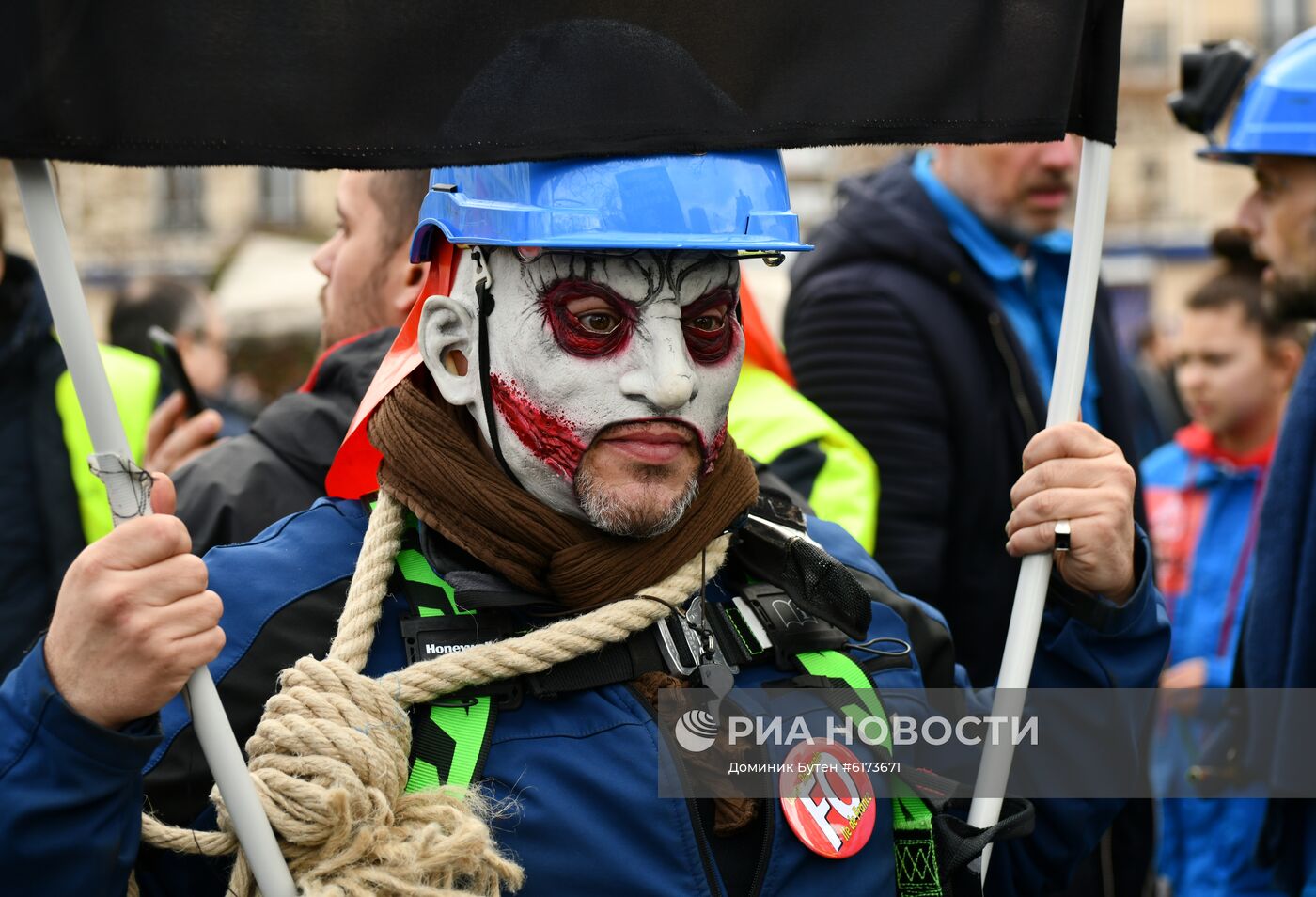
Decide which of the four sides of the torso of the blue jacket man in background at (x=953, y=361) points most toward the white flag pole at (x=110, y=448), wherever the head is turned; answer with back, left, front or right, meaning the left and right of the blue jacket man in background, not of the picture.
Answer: right

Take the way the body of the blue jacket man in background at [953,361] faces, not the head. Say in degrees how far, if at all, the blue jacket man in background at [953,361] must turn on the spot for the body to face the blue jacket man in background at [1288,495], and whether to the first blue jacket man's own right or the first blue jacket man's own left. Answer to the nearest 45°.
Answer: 0° — they already face them

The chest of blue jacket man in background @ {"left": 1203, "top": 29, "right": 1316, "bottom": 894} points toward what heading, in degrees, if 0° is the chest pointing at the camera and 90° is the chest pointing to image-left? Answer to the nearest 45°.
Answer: approximately 90°

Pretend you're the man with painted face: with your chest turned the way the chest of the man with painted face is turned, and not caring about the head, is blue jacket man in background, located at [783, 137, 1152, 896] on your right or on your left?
on your left

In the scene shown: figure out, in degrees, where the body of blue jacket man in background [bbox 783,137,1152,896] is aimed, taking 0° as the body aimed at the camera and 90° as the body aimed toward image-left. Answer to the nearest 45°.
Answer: approximately 315°

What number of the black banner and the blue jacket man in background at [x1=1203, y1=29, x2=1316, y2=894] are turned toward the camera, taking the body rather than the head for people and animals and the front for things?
1

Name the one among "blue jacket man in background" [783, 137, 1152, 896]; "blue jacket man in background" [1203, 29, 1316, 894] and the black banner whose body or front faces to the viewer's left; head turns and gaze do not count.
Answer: "blue jacket man in background" [1203, 29, 1316, 894]

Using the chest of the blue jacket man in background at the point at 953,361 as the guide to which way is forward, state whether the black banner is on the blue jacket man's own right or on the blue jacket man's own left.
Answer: on the blue jacket man's own right

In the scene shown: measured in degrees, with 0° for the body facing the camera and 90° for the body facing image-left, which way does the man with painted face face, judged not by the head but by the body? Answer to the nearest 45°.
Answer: approximately 315°

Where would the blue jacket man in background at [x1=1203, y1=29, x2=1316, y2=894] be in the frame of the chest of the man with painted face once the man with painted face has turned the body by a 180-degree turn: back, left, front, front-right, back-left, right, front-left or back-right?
right
